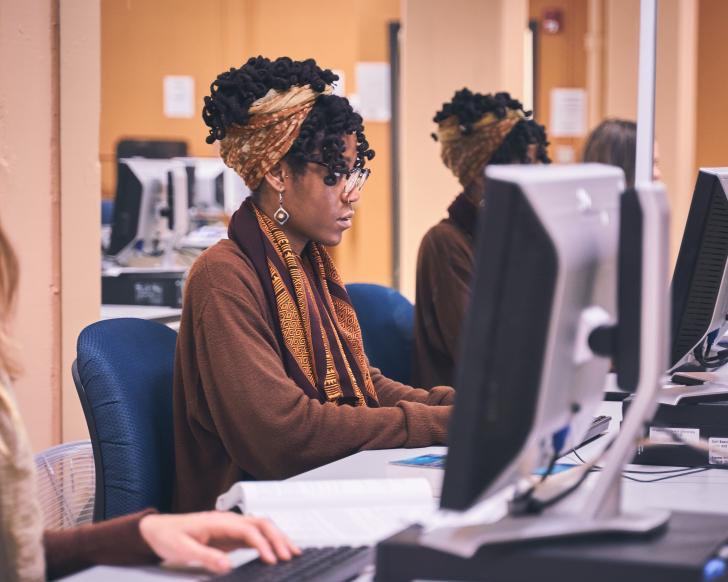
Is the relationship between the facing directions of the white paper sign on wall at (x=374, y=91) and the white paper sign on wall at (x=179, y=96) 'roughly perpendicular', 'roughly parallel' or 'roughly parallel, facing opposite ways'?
roughly parallel

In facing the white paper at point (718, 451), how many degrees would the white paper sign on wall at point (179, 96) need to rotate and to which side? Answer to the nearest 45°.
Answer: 0° — it already faces it

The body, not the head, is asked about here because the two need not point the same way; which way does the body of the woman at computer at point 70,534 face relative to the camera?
to the viewer's right

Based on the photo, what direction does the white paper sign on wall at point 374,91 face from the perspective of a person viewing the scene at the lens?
facing the viewer

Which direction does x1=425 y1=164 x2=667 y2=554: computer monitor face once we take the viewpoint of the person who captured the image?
facing to the left of the viewer

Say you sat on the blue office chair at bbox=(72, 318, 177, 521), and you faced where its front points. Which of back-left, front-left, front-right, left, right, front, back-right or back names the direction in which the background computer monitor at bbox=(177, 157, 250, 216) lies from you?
back-left

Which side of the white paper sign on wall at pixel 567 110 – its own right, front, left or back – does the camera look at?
front

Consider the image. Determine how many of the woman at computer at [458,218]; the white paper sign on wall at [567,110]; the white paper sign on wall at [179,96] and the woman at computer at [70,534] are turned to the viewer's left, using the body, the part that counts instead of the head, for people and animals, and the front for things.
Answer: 0

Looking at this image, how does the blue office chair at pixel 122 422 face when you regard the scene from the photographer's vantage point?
facing the viewer and to the right of the viewer

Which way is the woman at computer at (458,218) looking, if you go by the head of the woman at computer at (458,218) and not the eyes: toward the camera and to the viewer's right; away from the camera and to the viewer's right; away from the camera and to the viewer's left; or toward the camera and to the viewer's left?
away from the camera and to the viewer's right

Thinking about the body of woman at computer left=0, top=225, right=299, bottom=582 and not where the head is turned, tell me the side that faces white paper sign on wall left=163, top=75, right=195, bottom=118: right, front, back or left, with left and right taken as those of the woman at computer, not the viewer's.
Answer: left

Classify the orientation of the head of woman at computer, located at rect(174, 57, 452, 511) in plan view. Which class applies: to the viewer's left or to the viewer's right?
to the viewer's right

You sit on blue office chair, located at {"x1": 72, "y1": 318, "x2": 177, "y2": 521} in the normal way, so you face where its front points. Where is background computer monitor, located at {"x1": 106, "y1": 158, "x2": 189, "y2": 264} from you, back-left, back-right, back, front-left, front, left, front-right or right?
back-left

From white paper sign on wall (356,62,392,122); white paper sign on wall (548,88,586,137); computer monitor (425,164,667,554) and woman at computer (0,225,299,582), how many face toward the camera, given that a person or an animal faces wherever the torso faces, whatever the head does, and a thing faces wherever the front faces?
2

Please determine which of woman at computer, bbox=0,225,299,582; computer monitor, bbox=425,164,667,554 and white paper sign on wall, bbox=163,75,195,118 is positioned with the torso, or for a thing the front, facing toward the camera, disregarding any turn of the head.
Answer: the white paper sign on wall

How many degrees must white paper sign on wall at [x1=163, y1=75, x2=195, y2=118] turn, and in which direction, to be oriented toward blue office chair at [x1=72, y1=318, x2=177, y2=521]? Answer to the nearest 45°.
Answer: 0° — it already faces it
